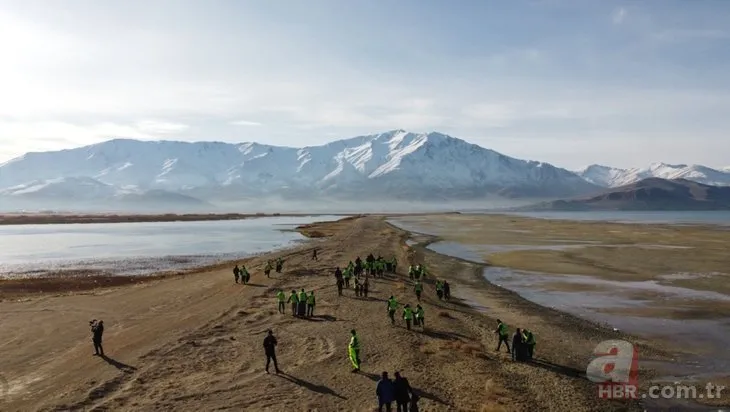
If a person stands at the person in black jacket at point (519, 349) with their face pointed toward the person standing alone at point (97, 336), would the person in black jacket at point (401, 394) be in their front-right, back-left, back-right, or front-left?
front-left

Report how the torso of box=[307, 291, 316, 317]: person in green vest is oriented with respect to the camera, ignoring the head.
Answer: away from the camera

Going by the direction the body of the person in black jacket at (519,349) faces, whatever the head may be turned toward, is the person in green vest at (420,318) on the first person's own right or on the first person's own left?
on the first person's own left

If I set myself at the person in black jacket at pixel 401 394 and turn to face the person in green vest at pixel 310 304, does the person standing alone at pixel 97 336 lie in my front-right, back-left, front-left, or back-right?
front-left

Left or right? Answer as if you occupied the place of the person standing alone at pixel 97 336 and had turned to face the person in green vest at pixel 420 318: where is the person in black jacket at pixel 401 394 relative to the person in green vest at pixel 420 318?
right

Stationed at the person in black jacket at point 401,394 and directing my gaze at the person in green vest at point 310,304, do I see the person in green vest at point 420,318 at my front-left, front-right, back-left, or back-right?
front-right

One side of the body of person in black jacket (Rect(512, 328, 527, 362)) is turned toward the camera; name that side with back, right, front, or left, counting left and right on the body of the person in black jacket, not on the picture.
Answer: back

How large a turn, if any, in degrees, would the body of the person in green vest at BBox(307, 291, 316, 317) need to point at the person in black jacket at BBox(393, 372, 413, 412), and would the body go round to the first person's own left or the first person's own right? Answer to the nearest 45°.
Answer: approximately 180°

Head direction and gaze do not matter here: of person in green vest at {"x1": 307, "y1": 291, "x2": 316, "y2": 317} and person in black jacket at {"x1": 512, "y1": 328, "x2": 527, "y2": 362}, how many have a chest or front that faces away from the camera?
2

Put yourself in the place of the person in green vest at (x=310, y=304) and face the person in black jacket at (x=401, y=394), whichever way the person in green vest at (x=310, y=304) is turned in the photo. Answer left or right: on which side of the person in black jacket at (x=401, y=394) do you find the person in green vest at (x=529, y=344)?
left
